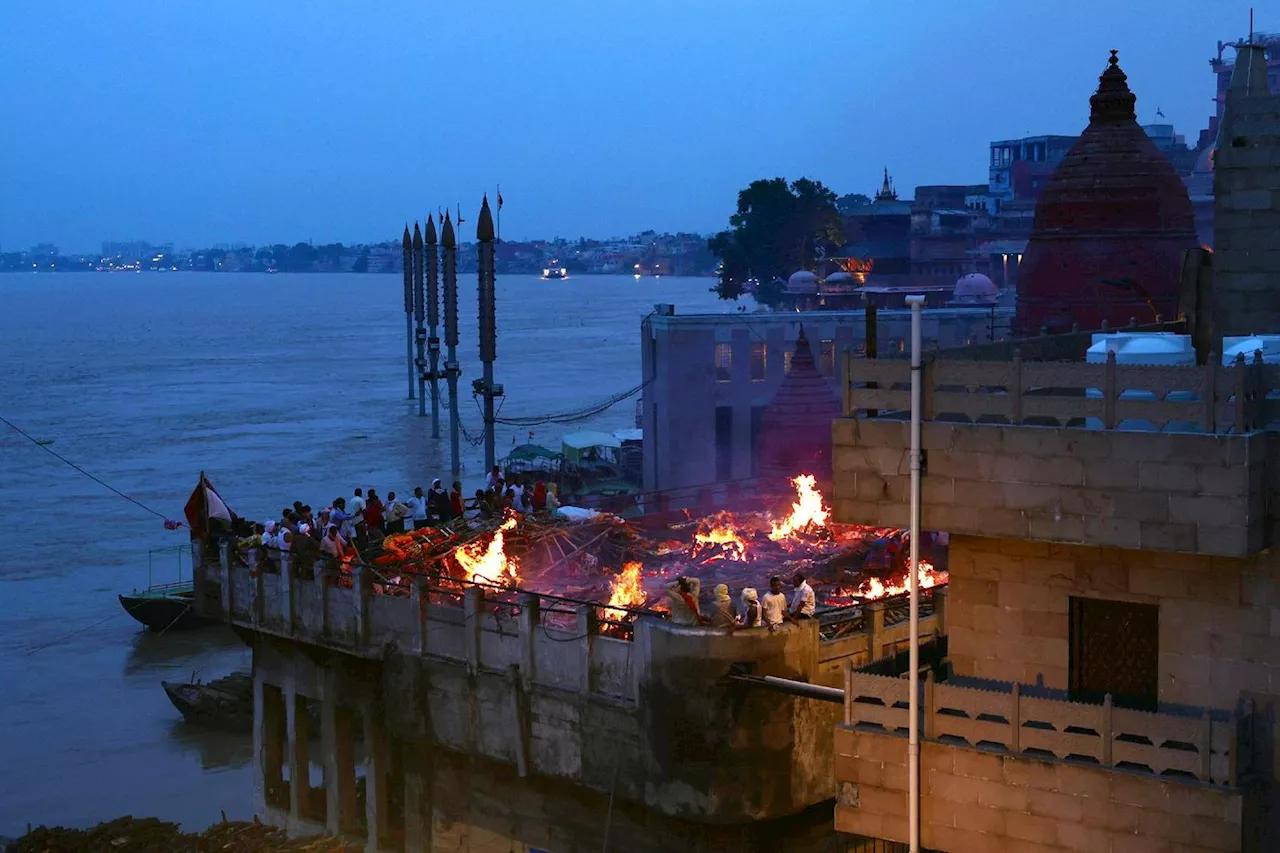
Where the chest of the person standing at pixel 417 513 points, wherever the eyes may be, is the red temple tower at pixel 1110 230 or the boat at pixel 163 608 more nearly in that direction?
the red temple tower

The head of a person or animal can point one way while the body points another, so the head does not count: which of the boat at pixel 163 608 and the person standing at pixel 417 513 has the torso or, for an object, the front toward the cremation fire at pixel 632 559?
the person standing

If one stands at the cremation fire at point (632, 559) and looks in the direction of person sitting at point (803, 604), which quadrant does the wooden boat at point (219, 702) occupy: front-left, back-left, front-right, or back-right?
back-right

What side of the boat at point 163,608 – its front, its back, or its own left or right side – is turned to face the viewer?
left

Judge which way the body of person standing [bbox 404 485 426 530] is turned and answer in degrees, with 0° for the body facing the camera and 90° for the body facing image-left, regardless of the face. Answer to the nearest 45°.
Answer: approximately 315°

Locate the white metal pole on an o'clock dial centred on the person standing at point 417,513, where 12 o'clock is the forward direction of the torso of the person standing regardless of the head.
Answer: The white metal pole is roughly at 1 o'clock from the person standing.

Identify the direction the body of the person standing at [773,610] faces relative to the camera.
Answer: toward the camera
